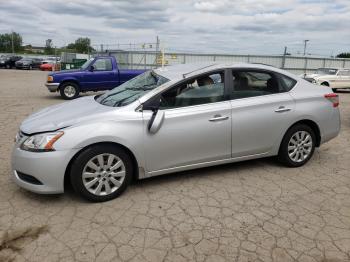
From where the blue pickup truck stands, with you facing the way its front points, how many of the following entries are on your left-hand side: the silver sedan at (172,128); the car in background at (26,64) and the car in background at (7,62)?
1

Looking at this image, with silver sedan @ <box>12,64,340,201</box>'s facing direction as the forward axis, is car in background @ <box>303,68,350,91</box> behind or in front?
behind

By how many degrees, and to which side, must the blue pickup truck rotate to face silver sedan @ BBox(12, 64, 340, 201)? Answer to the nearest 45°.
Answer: approximately 90° to its left

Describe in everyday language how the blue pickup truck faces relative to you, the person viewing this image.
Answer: facing to the left of the viewer

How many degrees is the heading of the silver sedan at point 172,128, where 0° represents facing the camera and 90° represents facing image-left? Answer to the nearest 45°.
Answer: approximately 45°

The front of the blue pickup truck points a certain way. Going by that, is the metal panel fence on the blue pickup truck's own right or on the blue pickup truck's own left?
on the blue pickup truck's own right

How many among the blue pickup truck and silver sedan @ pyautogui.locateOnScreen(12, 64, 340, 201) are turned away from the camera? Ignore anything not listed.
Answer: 0

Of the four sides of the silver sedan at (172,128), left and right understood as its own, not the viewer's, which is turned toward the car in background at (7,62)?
right

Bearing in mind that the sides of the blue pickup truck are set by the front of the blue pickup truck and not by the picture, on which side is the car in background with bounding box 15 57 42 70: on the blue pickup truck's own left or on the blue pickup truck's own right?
on the blue pickup truck's own right

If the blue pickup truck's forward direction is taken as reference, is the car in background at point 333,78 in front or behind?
behind
